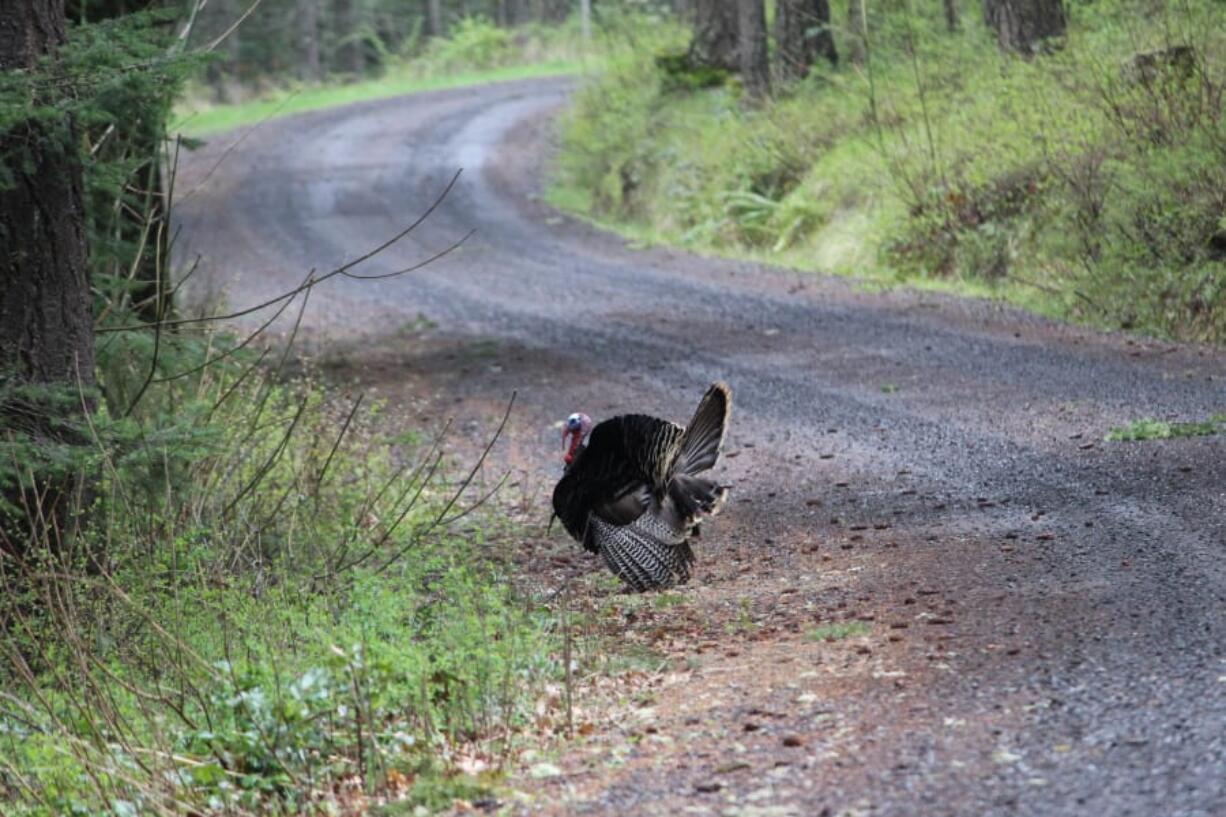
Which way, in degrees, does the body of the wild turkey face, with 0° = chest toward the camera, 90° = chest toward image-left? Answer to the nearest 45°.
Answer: approximately 90°

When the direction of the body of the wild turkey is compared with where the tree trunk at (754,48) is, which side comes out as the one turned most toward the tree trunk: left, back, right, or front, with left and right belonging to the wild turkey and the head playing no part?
right

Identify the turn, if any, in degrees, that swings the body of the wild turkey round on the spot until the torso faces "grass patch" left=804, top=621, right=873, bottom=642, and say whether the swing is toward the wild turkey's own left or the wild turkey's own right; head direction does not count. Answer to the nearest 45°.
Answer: approximately 135° to the wild turkey's own left

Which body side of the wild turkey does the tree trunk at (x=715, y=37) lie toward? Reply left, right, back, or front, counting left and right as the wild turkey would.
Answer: right

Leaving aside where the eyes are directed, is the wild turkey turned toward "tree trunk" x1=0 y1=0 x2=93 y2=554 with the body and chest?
yes

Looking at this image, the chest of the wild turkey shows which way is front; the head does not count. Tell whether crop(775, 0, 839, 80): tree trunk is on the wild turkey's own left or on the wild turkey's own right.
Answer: on the wild turkey's own right
